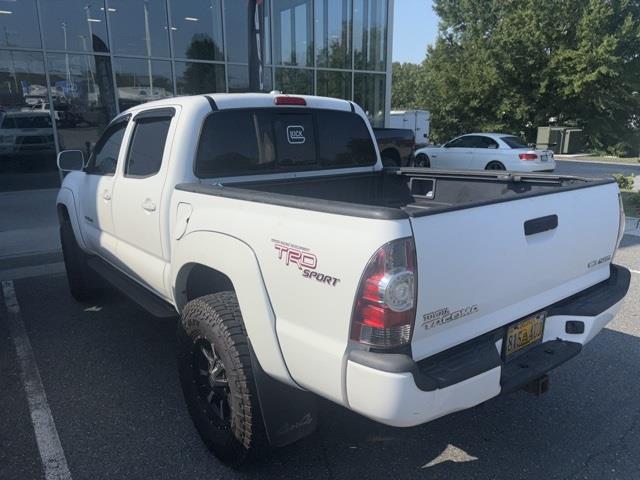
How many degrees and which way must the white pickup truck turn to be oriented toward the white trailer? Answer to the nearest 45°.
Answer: approximately 45° to its right

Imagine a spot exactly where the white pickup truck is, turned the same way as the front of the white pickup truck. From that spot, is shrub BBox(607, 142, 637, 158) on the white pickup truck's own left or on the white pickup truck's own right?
on the white pickup truck's own right

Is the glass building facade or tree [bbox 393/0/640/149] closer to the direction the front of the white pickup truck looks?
the glass building facade

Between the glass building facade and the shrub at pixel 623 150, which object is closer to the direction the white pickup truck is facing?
the glass building facade

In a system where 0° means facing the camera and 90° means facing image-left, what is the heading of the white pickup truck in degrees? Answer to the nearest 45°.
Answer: approximately 135°

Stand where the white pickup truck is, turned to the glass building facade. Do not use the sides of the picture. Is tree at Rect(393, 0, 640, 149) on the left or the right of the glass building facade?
right

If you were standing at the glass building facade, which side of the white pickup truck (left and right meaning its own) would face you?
front

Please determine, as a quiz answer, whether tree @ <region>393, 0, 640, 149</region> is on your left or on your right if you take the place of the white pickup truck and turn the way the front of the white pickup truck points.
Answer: on your right

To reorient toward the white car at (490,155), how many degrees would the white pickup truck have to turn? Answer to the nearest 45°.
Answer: approximately 45° to its right

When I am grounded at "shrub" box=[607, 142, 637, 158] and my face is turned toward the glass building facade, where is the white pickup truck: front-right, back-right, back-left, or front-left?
front-left

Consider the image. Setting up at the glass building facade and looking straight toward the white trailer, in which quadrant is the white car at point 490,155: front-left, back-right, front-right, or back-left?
front-right
